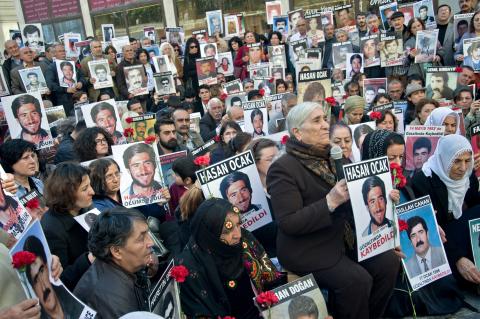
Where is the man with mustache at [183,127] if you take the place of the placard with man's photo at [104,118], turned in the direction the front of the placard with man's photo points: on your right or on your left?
on your left

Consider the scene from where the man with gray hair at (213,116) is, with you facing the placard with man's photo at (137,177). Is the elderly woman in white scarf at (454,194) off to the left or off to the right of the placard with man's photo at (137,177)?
left

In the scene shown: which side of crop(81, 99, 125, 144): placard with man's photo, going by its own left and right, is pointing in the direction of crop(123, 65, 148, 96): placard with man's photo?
back

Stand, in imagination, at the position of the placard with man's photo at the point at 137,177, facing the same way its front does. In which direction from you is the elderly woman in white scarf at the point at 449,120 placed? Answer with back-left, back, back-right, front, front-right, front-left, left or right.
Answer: left

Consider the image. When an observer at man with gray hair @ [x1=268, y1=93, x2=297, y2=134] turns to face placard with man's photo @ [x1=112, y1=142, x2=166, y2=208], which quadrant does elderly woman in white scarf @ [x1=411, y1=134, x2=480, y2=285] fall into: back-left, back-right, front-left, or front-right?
front-left

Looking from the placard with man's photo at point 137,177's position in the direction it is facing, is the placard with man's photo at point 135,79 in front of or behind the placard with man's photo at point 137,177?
behind

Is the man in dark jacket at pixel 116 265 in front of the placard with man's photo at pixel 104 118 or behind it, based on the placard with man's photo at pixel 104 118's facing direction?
in front

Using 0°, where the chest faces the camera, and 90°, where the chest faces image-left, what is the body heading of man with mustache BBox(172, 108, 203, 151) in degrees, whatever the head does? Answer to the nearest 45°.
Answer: approximately 315°

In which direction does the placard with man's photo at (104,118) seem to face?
toward the camera

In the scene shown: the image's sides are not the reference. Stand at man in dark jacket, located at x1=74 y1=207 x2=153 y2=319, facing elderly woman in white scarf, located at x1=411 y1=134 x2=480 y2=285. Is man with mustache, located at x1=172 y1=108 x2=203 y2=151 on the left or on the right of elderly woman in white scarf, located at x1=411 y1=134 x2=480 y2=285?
left

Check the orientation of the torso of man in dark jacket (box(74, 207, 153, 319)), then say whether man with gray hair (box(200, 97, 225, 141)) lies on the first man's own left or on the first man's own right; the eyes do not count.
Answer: on the first man's own left

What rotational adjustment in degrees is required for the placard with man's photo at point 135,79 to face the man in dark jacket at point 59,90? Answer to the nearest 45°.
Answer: approximately 90° to its right
